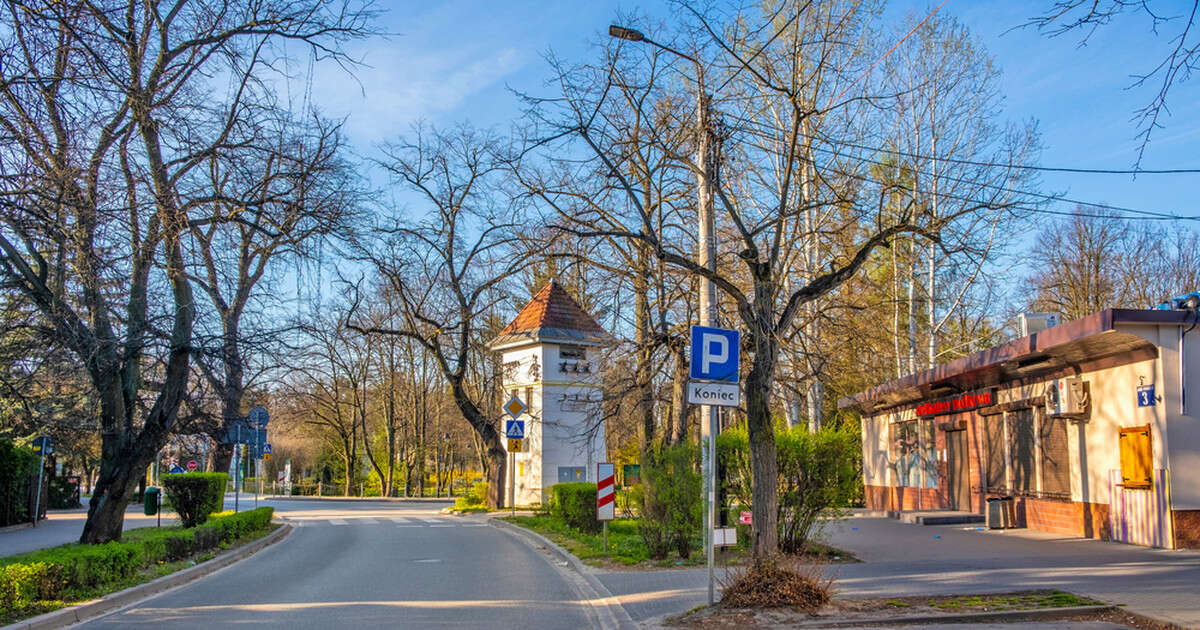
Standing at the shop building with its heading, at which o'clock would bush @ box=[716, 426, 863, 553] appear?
The bush is roughly at 12 o'clock from the shop building.

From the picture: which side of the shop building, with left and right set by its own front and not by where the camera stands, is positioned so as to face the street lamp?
front

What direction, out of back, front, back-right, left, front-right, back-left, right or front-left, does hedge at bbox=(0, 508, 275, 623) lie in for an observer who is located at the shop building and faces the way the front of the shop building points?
front

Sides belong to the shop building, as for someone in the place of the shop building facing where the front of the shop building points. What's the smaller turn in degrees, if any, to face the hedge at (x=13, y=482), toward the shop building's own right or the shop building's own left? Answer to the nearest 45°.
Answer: approximately 45° to the shop building's own right

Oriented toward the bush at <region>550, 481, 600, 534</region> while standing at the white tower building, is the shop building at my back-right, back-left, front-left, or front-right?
front-left

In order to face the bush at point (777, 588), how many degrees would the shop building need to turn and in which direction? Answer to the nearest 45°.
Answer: approximately 45° to its left

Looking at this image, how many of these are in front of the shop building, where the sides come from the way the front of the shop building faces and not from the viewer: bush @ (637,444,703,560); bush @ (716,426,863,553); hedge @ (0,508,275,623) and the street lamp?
4

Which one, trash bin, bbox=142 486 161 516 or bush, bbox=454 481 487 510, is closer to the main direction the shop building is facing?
the trash bin

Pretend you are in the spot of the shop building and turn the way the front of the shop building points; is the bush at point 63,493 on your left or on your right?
on your right

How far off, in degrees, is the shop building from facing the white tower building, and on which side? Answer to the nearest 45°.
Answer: approximately 90° to its right

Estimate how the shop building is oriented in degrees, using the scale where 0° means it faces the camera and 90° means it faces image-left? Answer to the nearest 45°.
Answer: approximately 45°
